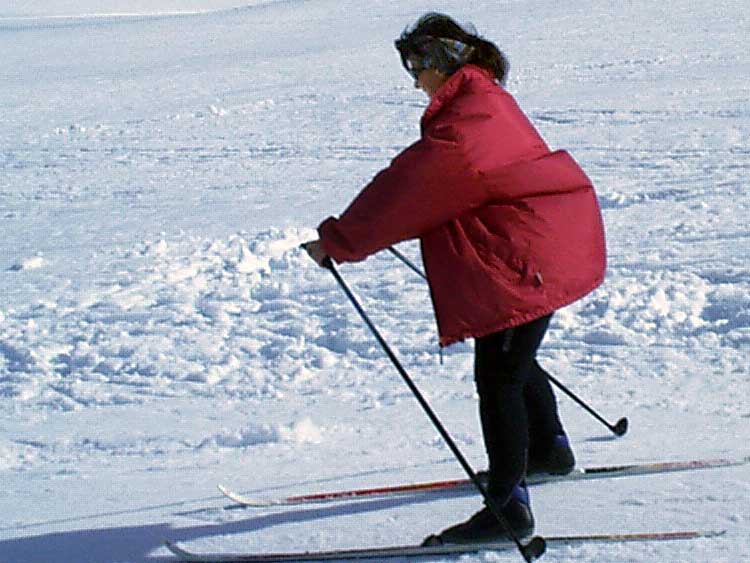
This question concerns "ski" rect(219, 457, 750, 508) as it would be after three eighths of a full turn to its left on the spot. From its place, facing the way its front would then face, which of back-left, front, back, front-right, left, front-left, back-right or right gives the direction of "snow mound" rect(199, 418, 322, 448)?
back

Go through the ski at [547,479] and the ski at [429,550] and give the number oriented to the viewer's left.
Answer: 2

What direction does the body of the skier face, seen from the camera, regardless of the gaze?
to the viewer's left

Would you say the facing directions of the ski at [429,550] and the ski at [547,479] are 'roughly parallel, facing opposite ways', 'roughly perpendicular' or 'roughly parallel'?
roughly parallel

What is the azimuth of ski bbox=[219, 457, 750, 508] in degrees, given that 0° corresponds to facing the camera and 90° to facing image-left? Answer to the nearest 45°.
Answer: approximately 90°

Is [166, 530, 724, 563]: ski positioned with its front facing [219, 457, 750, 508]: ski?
no

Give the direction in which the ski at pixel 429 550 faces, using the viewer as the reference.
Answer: facing to the left of the viewer
